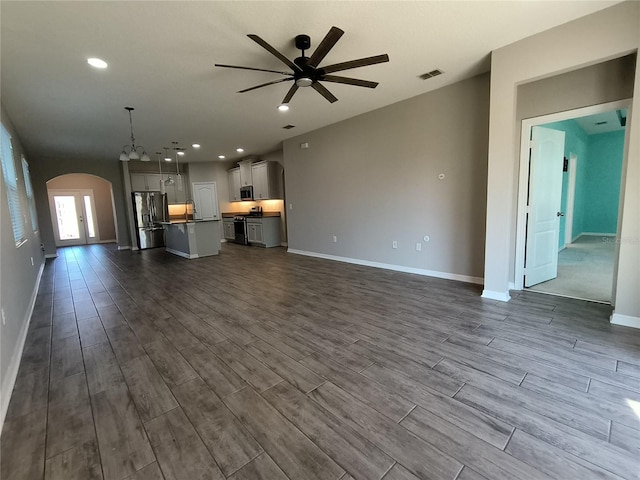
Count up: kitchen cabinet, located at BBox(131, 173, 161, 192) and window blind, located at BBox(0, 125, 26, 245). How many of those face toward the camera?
1

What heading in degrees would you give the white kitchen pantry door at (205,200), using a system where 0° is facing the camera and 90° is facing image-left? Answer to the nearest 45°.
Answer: approximately 0°

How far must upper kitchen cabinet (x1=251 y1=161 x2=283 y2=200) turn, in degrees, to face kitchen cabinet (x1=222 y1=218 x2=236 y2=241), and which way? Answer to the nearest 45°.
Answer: approximately 90° to its right

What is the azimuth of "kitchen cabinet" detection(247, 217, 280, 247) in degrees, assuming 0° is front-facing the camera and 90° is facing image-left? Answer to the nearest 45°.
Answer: approximately 45°

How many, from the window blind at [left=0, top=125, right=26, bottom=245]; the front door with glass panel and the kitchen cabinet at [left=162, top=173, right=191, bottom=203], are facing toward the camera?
2
